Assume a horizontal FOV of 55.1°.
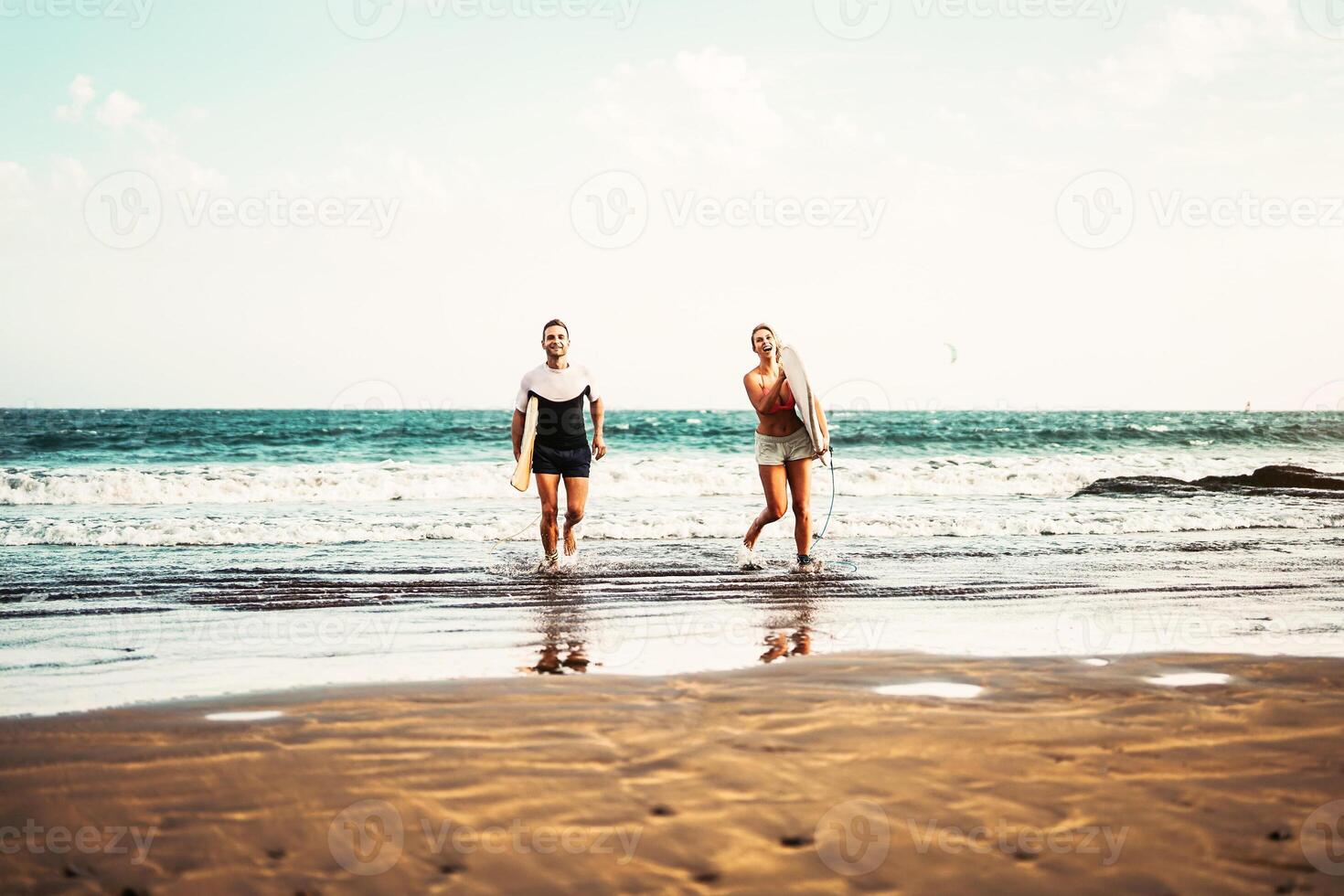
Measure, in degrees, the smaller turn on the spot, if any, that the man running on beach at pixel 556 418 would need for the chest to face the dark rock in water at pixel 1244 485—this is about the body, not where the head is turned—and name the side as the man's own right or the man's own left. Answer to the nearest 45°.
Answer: approximately 135° to the man's own left

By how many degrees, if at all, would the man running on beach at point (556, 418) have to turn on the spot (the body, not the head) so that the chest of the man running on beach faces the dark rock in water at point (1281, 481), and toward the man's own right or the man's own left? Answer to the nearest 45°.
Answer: approximately 135° to the man's own left

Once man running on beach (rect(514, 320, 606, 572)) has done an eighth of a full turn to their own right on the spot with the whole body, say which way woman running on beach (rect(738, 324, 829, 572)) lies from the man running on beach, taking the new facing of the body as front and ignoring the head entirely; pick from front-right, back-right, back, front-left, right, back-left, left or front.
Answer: back-left

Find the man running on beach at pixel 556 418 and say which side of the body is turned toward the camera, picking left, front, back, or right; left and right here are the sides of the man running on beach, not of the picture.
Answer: front

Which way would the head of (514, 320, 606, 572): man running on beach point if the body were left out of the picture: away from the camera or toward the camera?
toward the camera

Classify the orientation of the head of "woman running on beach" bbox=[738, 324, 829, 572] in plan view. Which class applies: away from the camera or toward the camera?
toward the camera
